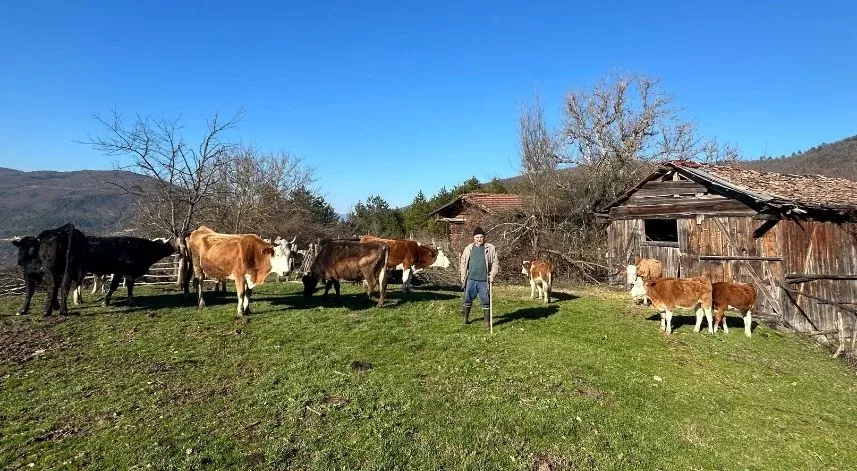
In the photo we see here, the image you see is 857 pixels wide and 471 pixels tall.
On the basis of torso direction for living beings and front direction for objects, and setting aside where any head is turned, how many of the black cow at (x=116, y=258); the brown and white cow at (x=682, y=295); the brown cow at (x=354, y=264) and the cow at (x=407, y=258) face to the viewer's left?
2

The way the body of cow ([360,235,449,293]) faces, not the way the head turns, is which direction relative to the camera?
to the viewer's right

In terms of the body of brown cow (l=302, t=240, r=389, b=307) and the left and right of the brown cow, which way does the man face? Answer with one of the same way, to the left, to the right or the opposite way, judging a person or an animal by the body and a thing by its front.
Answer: to the left

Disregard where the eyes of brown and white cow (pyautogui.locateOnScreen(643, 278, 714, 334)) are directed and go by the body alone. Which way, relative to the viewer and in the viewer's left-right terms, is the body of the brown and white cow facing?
facing to the left of the viewer

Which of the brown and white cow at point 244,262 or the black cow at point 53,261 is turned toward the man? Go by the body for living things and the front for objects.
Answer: the brown and white cow

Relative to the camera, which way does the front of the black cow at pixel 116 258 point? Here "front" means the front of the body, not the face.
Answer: to the viewer's right

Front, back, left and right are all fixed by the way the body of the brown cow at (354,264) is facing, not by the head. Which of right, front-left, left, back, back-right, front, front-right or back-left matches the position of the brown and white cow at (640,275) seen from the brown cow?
back

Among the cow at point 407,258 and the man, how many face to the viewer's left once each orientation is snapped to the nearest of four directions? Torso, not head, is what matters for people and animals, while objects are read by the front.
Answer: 0

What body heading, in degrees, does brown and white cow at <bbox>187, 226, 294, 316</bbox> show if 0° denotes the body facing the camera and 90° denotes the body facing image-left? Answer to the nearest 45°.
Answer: approximately 315°

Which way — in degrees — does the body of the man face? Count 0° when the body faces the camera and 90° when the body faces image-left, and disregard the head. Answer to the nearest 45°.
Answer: approximately 0°
